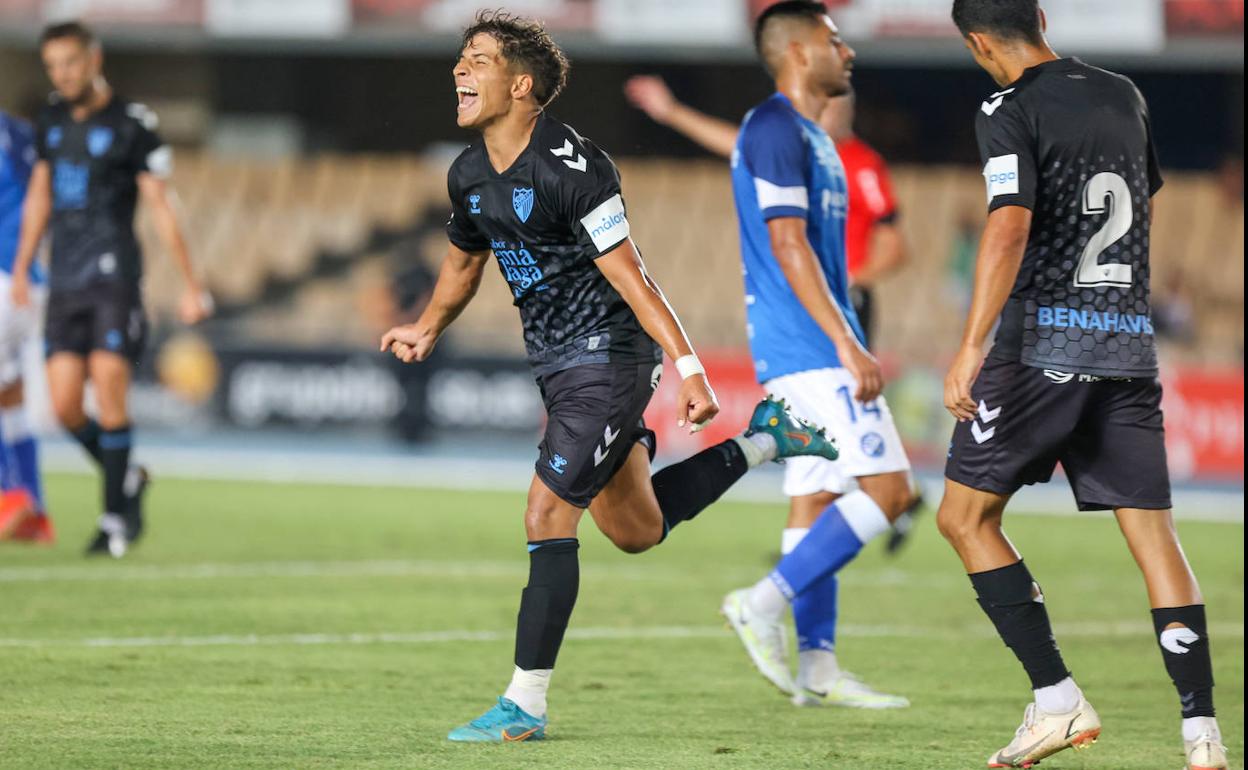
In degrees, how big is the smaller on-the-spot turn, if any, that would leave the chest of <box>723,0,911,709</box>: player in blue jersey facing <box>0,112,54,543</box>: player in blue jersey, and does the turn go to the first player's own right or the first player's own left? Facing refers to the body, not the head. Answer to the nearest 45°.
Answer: approximately 135° to the first player's own left

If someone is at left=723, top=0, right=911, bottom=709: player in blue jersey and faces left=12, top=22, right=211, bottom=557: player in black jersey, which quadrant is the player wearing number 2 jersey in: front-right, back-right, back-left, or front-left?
back-left

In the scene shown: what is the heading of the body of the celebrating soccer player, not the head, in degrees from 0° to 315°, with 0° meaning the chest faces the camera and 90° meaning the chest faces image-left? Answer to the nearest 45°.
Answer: approximately 45°

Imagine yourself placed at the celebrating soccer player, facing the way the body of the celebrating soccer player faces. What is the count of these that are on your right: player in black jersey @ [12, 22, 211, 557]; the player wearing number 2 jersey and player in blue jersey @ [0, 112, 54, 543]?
2

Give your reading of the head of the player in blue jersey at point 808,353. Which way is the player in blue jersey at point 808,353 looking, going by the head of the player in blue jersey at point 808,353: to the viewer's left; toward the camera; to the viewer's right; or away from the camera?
to the viewer's right

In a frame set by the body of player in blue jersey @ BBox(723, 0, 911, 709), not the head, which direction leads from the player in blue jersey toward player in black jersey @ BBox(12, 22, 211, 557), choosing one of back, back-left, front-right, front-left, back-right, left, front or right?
back-left

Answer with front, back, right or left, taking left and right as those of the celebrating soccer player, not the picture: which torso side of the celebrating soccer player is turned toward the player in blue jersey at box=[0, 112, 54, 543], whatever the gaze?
right

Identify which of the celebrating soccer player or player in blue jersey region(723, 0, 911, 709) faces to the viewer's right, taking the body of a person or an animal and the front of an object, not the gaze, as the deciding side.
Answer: the player in blue jersey

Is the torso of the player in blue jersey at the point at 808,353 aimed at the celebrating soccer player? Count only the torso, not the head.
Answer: no

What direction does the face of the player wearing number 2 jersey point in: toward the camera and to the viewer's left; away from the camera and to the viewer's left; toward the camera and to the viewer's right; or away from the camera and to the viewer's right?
away from the camera and to the viewer's left

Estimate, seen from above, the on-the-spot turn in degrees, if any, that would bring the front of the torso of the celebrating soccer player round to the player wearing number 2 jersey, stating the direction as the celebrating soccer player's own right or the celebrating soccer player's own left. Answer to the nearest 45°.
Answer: approximately 135° to the celebrating soccer player's own left

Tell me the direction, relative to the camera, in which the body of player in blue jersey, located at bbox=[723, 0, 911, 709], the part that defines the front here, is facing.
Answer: to the viewer's right

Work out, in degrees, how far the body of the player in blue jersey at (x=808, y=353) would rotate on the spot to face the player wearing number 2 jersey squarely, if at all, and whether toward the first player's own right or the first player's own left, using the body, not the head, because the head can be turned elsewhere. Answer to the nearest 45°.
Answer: approximately 45° to the first player's own right

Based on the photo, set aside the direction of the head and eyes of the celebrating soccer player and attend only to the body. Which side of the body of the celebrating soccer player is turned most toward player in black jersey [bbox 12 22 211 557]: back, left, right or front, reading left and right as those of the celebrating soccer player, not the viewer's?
right
